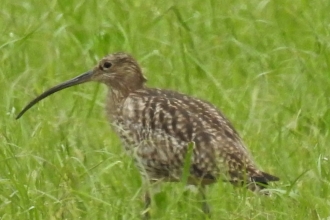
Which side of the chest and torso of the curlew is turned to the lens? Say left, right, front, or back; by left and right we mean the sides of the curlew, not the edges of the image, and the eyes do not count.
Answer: left
